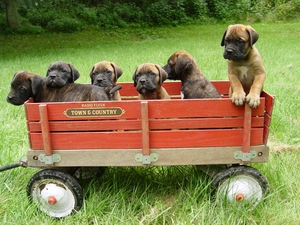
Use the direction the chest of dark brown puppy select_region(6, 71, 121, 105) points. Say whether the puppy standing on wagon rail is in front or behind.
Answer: behind

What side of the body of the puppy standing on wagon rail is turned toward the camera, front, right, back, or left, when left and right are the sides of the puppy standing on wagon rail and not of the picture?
front

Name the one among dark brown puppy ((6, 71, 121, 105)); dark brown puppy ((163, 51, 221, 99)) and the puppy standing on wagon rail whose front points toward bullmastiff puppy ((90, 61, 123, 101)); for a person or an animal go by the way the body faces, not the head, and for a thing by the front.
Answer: dark brown puppy ((163, 51, 221, 99))

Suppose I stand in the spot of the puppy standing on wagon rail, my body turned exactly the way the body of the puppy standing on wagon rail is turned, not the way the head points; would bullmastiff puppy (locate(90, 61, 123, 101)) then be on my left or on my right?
on my right

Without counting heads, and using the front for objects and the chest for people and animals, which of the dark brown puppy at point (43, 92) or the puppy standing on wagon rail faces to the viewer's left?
the dark brown puppy

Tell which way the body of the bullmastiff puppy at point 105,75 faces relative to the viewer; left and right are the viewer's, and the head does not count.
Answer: facing the viewer and to the left of the viewer

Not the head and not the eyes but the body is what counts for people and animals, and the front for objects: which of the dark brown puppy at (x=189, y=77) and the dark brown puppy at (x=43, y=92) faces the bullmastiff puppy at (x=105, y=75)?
the dark brown puppy at (x=189, y=77)

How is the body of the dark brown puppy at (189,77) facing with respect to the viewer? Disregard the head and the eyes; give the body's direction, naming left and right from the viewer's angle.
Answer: facing to the left of the viewer

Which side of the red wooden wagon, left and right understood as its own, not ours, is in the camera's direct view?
left

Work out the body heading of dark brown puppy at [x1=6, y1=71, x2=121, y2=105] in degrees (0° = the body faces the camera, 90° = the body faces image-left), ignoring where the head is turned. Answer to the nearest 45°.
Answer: approximately 90°

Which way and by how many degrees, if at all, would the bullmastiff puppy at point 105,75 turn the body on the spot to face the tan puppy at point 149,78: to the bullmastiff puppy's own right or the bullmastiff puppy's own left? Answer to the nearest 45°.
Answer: approximately 90° to the bullmastiff puppy's own left

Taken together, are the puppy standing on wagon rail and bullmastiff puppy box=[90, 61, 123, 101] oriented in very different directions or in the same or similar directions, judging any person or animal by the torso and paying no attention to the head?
same or similar directions

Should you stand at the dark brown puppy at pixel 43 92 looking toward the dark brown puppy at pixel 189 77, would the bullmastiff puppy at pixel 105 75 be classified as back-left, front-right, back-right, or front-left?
front-left

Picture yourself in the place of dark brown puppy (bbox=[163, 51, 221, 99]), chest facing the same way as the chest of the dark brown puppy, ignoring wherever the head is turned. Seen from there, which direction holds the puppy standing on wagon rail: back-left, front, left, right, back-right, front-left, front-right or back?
back-left
